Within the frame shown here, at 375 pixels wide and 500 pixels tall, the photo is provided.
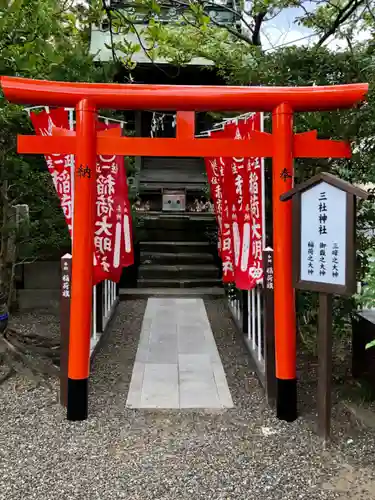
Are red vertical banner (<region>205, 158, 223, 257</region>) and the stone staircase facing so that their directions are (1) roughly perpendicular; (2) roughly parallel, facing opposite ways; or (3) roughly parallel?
roughly parallel

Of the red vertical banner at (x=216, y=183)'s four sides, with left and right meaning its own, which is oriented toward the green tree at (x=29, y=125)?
right

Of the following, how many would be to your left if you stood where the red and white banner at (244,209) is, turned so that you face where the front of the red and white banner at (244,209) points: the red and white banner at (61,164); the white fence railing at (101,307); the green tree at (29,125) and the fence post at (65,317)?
0

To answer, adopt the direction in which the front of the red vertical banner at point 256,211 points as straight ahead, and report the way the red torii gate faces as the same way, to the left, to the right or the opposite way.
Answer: the same way

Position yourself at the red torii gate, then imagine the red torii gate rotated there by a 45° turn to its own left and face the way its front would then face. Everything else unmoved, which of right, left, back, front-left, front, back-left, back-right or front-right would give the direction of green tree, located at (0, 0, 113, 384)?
back

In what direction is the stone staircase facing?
toward the camera

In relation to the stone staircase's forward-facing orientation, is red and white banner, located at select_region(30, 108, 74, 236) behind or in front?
in front

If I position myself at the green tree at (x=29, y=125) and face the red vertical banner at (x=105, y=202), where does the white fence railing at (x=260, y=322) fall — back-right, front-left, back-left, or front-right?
front-left

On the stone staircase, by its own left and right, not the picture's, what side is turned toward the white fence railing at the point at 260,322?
front

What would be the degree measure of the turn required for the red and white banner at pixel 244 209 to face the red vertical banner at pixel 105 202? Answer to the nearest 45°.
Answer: approximately 90° to its right

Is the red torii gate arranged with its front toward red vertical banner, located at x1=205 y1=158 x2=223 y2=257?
no

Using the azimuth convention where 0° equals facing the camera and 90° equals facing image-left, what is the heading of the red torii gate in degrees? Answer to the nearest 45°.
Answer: approximately 0°

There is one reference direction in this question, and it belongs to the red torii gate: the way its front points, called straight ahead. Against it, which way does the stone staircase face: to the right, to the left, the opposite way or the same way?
the same way
